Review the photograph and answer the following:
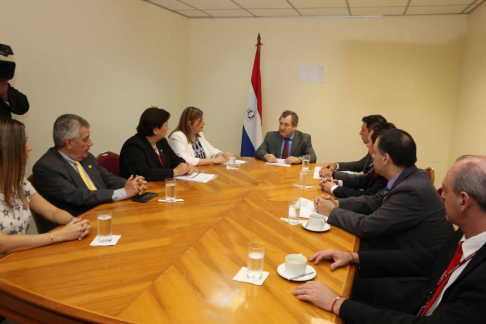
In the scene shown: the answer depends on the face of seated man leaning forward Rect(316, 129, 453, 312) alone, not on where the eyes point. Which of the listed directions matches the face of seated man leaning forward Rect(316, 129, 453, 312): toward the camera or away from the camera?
away from the camera

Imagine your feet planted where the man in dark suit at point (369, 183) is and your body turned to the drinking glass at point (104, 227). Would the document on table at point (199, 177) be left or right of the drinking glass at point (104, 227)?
right

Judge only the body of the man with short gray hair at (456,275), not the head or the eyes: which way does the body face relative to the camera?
to the viewer's left

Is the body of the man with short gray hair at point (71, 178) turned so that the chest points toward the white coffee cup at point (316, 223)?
yes

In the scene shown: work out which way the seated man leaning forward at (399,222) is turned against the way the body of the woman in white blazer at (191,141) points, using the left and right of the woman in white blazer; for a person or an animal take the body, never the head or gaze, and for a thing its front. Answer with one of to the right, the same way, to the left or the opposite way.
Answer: the opposite way

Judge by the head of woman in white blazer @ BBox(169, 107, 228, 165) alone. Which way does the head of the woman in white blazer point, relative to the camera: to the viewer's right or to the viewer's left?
to the viewer's right

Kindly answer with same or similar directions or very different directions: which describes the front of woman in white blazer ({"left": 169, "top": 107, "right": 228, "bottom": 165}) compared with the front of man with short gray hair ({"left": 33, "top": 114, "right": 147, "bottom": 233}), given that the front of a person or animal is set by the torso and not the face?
same or similar directions

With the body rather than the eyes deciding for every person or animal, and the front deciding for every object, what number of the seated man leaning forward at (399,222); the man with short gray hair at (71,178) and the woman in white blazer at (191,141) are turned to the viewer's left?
1

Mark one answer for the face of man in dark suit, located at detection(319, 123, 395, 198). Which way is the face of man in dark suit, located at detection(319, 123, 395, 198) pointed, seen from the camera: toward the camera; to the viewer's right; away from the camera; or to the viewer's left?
to the viewer's left

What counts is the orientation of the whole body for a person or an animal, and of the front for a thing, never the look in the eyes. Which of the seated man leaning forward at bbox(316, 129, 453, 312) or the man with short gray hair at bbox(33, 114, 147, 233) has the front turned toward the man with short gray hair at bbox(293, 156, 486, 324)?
the man with short gray hair at bbox(33, 114, 147, 233)

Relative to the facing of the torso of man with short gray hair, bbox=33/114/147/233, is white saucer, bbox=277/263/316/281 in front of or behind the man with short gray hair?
in front

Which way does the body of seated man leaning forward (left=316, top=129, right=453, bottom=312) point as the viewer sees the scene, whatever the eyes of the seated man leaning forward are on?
to the viewer's left

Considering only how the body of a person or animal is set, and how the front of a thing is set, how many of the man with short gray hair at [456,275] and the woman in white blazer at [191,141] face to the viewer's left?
1

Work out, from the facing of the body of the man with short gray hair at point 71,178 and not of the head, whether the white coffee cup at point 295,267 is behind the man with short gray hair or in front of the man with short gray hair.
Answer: in front

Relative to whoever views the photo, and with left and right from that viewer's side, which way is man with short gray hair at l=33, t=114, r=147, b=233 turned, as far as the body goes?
facing the viewer and to the right of the viewer

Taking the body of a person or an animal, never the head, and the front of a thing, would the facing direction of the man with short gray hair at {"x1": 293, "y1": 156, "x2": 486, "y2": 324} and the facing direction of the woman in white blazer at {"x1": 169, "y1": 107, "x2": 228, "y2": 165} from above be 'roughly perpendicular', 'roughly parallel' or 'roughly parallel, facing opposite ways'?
roughly parallel, facing opposite ways

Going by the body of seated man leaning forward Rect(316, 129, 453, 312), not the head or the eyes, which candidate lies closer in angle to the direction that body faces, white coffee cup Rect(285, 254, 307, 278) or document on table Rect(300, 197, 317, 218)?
the document on table

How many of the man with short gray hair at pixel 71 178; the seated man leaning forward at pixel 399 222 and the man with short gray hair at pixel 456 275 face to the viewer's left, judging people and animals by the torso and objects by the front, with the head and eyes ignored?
2
